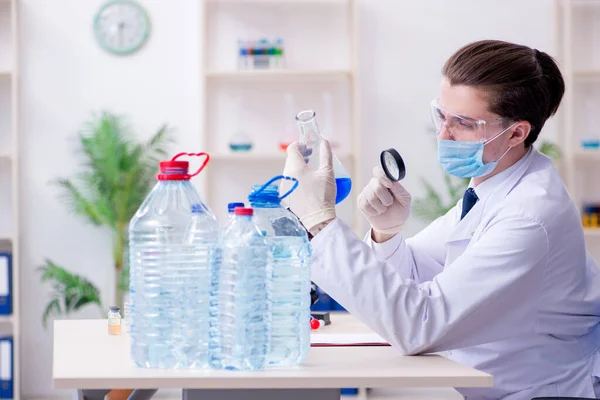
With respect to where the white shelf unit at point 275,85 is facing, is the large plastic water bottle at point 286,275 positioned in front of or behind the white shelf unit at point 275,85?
in front

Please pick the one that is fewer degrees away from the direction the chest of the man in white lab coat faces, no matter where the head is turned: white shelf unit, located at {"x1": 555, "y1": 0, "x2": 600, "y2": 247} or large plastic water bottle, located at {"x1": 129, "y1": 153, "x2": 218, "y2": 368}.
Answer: the large plastic water bottle

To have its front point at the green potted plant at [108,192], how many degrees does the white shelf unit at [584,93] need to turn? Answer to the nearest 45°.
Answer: approximately 45° to its right

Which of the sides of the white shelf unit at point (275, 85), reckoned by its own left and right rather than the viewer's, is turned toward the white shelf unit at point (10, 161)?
right

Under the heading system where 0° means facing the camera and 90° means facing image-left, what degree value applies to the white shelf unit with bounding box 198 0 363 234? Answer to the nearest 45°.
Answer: approximately 0°

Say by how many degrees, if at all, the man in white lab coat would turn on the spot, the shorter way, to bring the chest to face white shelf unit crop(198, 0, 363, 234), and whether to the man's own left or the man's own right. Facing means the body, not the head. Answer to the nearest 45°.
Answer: approximately 90° to the man's own right

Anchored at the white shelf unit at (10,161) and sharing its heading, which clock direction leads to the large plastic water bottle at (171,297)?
The large plastic water bottle is roughly at 12 o'clock from the white shelf unit.

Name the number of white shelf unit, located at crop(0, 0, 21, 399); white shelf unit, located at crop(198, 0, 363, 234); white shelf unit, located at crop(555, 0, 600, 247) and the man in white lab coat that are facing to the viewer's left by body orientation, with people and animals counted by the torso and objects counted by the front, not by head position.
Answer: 1

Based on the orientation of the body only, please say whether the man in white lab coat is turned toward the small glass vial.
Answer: yes

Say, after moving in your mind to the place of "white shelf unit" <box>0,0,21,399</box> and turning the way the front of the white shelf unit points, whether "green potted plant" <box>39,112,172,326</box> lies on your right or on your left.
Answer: on your left

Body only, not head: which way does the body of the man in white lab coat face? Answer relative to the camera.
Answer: to the viewer's left
